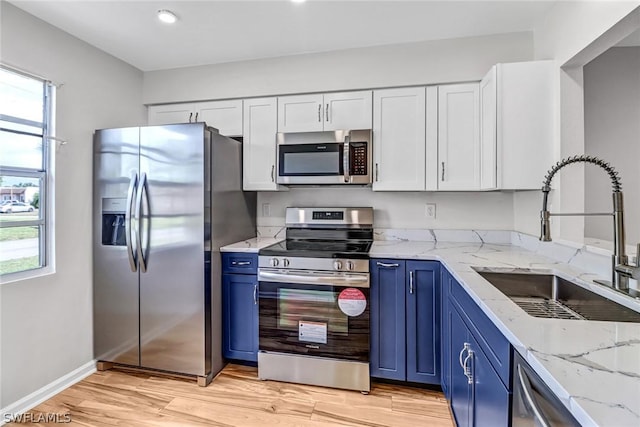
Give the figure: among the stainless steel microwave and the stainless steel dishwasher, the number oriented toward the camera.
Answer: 1

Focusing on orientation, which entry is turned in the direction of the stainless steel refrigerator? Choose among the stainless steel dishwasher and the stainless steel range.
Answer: the stainless steel dishwasher

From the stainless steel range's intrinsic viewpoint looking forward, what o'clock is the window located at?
The window is roughly at 3 o'clock from the stainless steel range.

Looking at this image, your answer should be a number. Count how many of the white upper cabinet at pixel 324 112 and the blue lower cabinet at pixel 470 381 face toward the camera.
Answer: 1

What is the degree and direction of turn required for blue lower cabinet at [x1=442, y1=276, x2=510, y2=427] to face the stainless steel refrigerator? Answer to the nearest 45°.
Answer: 0° — it already faces it

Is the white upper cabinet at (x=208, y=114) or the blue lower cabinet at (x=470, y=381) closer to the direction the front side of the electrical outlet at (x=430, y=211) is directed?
the blue lower cabinet

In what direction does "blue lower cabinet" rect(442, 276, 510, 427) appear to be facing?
to the viewer's left

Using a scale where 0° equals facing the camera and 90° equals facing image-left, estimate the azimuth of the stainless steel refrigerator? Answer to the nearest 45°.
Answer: approximately 45°

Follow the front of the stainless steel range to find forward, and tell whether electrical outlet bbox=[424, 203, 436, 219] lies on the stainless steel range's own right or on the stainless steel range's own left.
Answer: on the stainless steel range's own left

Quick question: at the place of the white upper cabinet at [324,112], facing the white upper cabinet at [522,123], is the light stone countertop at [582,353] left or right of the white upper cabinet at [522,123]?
right

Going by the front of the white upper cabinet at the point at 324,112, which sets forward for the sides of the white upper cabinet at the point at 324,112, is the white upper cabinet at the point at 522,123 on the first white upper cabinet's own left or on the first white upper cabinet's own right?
on the first white upper cabinet's own left

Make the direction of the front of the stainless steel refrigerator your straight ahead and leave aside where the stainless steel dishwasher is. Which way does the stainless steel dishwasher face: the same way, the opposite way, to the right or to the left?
to the right
